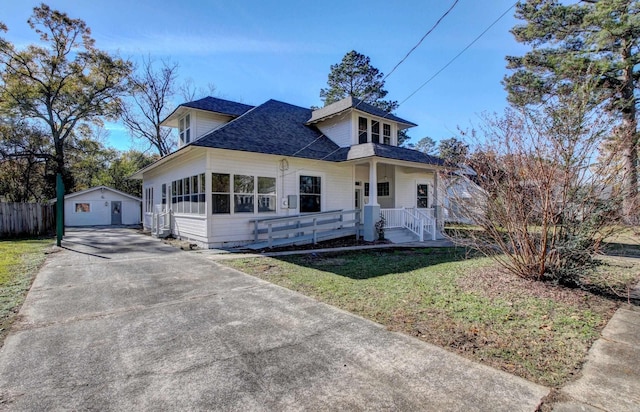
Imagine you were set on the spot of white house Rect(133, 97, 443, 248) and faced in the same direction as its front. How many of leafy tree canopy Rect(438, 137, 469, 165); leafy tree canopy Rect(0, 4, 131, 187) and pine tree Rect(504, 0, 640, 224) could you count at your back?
1

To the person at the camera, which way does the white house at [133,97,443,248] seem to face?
facing the viewer and to the right of the viewer

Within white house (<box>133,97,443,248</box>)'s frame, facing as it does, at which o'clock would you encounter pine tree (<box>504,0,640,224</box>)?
The pine tree is roughly at 10 o'clock from the white house.

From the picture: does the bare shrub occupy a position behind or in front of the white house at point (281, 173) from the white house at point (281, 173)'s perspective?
in front

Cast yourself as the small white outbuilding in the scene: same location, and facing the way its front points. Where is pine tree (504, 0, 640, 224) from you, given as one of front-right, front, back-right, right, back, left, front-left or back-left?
front-left

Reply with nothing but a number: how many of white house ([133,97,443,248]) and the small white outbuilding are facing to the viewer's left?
0

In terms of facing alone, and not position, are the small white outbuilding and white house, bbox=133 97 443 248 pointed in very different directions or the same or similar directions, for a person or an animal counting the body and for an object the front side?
same or similar directions

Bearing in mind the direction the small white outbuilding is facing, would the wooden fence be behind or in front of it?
in front

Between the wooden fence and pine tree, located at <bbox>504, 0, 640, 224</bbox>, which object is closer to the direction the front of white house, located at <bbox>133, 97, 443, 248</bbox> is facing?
the pine tree

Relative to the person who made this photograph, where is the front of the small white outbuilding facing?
facing the viewer

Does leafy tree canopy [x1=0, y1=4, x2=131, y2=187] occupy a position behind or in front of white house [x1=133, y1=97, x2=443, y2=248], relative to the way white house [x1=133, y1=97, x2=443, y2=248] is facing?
behind

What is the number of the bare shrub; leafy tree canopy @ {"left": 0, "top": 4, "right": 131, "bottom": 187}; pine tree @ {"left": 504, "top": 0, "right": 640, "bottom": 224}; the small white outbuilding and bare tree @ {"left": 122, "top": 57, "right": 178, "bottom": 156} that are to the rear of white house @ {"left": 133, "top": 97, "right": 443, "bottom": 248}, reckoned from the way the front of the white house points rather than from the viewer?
3

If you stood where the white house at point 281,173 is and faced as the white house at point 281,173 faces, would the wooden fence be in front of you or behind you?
behind
